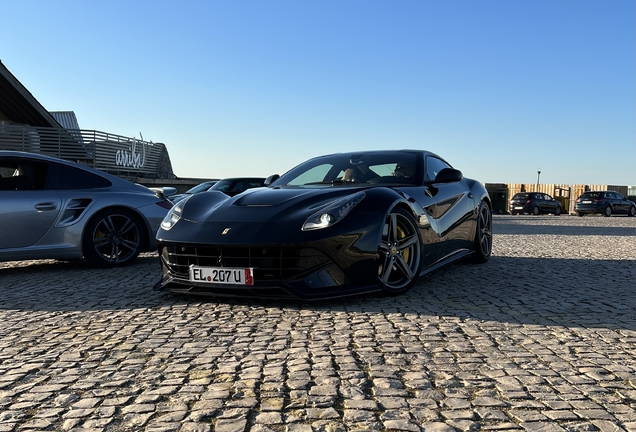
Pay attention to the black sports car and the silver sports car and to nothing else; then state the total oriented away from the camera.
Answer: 0

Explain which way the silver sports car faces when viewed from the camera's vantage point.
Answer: facing to the left of the viewer

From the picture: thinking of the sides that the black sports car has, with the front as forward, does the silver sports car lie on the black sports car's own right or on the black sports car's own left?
on the black sports car's own right

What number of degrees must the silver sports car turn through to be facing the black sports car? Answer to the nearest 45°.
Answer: approximately 135° to its left

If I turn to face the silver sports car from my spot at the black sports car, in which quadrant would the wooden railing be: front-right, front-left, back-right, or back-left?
front-right

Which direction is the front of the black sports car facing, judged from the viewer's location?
facing the viewer and to the left of the viewer

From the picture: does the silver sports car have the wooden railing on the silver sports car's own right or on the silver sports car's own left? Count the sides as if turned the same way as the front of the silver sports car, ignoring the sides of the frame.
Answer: on the silver sports car's own right

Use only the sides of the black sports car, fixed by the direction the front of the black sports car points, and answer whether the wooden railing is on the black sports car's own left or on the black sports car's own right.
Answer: on the black sports car's own right
